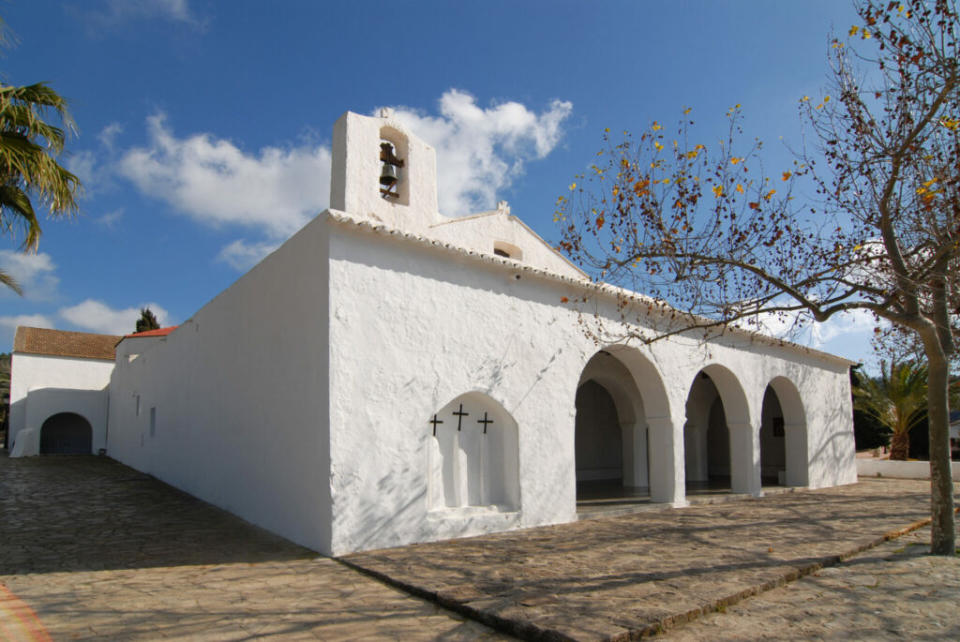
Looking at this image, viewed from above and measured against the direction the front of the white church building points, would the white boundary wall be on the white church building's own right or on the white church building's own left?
on the white church building's own left

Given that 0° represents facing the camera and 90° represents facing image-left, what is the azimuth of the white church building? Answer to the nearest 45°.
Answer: approximately 315°
